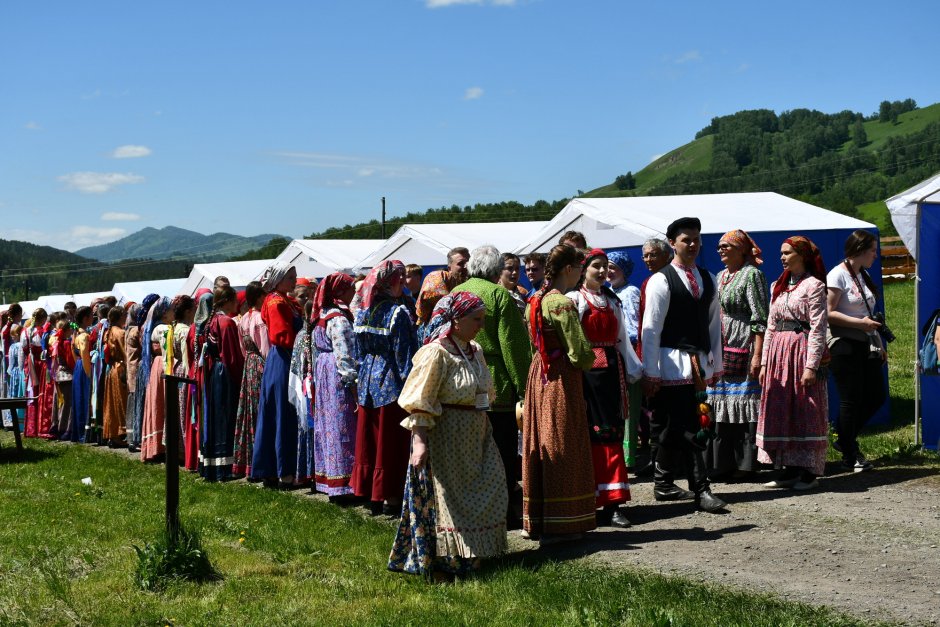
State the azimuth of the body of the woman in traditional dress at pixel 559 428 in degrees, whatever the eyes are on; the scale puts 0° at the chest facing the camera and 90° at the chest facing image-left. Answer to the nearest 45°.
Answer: approximately 225°

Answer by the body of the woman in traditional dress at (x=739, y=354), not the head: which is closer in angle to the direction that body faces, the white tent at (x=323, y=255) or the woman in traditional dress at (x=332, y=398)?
the woman in traditional dress

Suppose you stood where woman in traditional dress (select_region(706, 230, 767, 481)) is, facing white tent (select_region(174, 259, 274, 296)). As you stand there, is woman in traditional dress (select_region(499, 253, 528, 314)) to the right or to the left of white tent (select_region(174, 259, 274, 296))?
left

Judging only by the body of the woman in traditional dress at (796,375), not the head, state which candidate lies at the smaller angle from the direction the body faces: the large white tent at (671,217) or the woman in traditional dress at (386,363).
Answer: the woman in traditional dress
